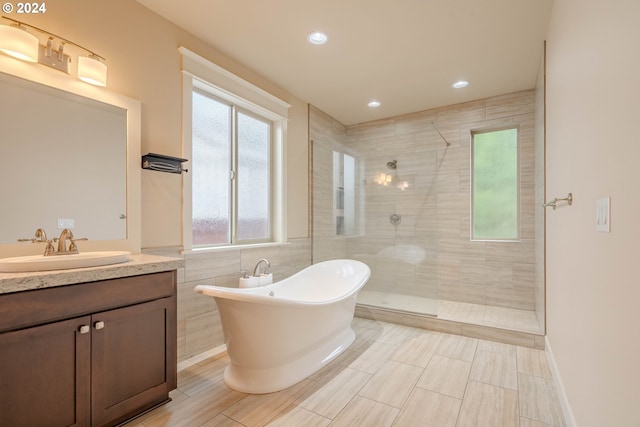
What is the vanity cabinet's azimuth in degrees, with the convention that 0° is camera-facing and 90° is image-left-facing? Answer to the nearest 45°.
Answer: approximately 315°

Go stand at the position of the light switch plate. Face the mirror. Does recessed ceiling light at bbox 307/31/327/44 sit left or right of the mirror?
right

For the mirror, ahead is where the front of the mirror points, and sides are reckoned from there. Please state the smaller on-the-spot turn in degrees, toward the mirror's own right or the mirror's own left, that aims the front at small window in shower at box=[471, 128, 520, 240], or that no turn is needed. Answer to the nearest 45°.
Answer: approximately 45° to the mirror's own left

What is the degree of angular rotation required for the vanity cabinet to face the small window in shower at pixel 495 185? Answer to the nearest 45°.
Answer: approximately 45° to its left

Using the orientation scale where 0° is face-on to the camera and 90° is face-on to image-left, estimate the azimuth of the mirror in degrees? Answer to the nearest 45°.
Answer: approximately 315°
